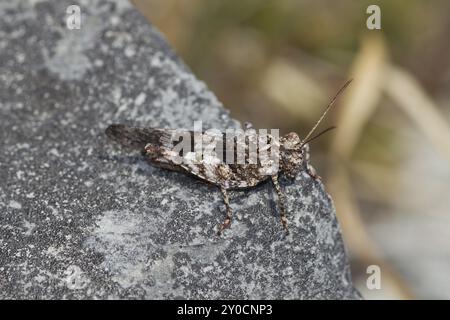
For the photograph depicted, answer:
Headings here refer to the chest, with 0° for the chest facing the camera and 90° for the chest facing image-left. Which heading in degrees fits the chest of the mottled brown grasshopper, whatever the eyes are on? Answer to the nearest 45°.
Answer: approximately 270°

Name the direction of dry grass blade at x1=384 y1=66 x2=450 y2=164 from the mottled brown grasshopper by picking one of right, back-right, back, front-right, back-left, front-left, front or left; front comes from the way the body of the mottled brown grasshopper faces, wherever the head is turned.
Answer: front-left
